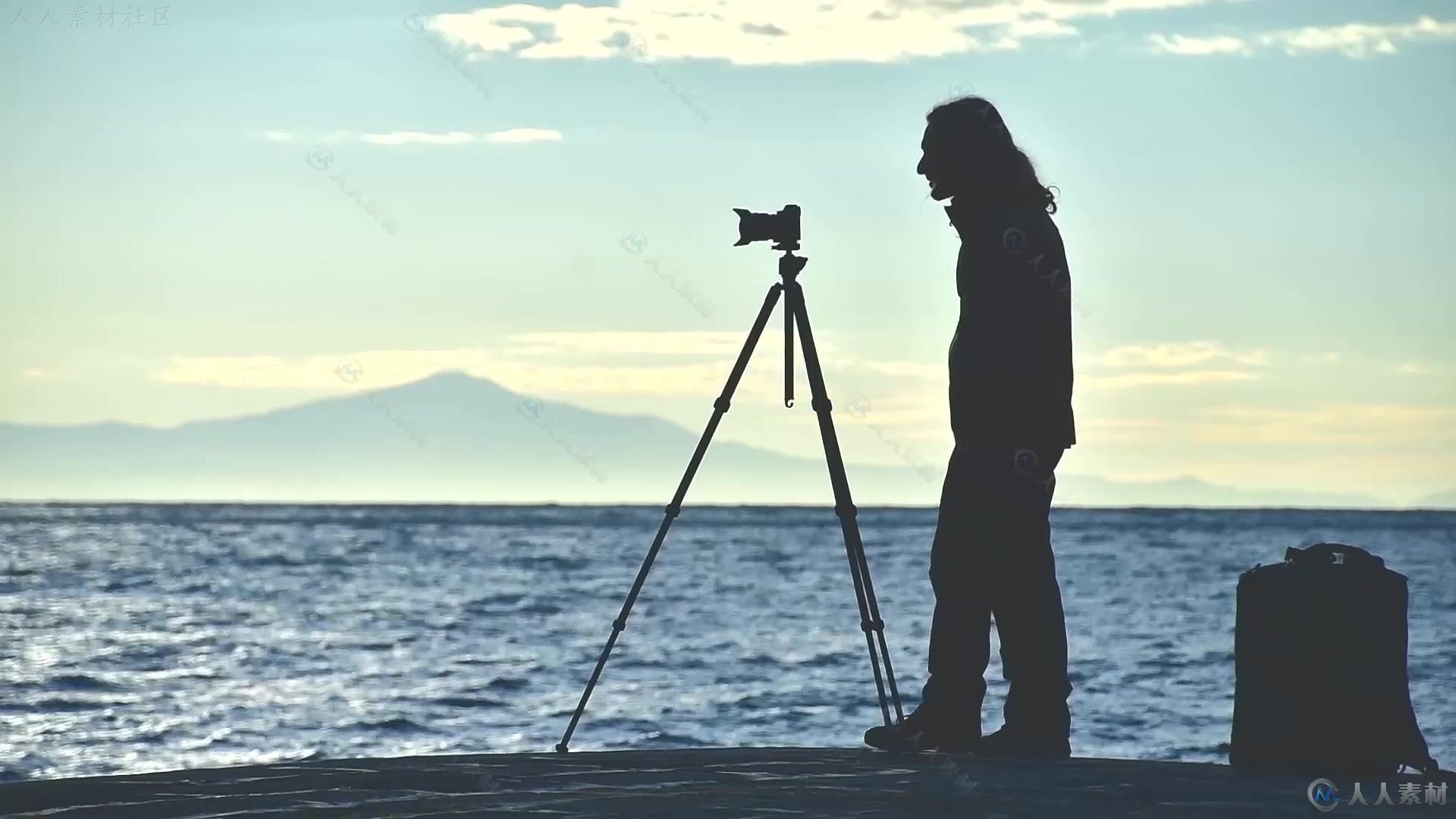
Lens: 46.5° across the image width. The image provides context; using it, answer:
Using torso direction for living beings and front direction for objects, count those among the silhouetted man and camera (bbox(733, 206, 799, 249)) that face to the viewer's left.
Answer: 2

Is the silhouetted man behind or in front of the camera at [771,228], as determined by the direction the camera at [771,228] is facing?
behind

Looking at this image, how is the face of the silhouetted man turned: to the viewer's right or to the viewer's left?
to the viewer's left

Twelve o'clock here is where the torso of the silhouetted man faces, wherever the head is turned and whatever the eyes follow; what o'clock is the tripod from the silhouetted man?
The tripod is roughly at 1 o'clock from the silhouetted man.

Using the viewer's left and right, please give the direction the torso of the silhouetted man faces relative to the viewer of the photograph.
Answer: facing to the left of the viewer

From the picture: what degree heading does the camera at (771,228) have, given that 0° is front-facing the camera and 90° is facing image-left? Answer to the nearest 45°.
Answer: approximately 90°
